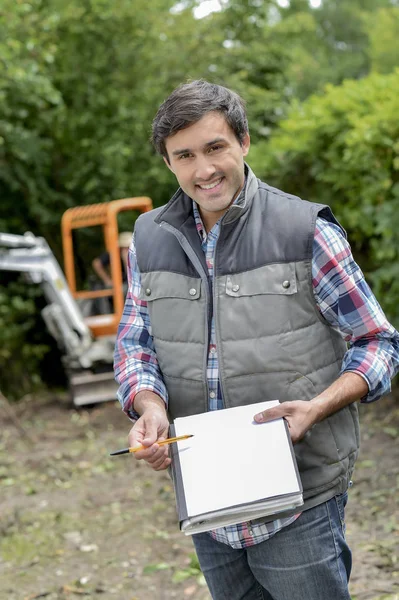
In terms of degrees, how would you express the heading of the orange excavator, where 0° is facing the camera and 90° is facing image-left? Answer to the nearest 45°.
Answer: approximately 45°

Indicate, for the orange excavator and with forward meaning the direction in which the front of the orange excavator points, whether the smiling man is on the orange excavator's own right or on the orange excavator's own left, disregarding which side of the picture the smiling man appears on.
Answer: on the orange excavator's own left
